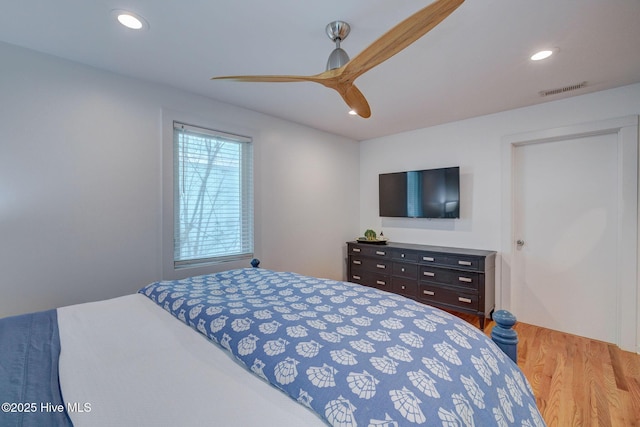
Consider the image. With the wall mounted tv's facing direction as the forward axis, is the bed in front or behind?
in front

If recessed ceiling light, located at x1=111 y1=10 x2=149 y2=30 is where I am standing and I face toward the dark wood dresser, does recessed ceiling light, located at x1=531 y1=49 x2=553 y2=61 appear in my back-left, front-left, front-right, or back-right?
front-right

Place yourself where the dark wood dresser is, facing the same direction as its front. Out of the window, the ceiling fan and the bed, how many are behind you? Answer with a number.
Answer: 0

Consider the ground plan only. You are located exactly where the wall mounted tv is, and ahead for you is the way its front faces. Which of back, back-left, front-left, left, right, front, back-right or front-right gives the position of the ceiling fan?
front-left

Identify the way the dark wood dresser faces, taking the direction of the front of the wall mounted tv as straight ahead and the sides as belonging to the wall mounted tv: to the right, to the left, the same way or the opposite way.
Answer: the same way

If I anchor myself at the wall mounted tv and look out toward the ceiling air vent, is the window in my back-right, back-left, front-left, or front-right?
back-right

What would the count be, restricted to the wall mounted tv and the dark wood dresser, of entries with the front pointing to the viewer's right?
0

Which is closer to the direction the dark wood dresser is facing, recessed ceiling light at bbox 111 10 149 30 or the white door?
the recessed ceiling light

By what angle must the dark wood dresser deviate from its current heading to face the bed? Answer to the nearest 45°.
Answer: approximately 45° to its left

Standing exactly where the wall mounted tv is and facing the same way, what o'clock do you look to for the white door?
The white door is roughly at 8 o'clock from the wall mounted tv.

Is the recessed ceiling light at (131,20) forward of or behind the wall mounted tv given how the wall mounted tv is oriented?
forward

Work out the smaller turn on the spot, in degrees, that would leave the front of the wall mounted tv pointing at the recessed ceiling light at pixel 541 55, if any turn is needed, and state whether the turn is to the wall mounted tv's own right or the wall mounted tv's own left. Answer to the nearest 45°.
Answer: approximately 90° to the wall mounted tv's own left

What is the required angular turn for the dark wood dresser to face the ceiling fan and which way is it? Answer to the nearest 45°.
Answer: approximately 45° to its left

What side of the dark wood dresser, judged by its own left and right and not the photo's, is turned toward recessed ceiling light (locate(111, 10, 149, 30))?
front

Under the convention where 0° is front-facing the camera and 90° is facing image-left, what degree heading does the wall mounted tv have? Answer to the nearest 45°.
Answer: approximately 45°
